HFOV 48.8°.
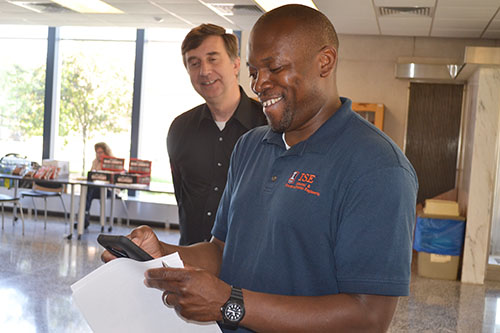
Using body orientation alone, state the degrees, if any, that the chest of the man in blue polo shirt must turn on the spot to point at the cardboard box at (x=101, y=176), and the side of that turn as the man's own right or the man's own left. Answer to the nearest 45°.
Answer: approximately 135° to the man's own right

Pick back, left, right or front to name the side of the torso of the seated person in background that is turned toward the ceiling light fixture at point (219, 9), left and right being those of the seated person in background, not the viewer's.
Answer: left

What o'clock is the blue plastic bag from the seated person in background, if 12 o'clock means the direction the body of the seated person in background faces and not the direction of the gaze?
The blue plastic bag is roughly at 9 o'clock from the seated person in background.

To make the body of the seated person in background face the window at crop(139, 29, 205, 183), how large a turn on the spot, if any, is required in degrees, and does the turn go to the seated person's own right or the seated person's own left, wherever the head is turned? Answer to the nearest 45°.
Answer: approximately 180°

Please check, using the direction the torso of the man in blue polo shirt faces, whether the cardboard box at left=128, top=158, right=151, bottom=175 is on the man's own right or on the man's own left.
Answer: on the man's own right

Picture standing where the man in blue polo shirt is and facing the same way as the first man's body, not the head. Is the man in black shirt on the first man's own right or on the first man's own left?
on the first man's own right

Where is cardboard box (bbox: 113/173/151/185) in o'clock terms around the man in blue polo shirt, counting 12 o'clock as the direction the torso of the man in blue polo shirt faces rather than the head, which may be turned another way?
The cardboard box is roughly at 4 o'clock from the man in blue polo shirt.

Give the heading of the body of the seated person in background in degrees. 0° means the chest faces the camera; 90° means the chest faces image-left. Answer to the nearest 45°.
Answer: approximately 45°

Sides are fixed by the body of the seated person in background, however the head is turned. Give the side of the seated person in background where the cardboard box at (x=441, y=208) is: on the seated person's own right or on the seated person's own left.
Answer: on the seated person's own left

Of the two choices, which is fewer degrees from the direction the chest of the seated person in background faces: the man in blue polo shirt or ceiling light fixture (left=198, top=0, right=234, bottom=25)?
the man in blue polo shirt

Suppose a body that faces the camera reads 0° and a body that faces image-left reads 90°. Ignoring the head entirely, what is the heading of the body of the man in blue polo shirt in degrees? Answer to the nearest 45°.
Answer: approximately 45°
